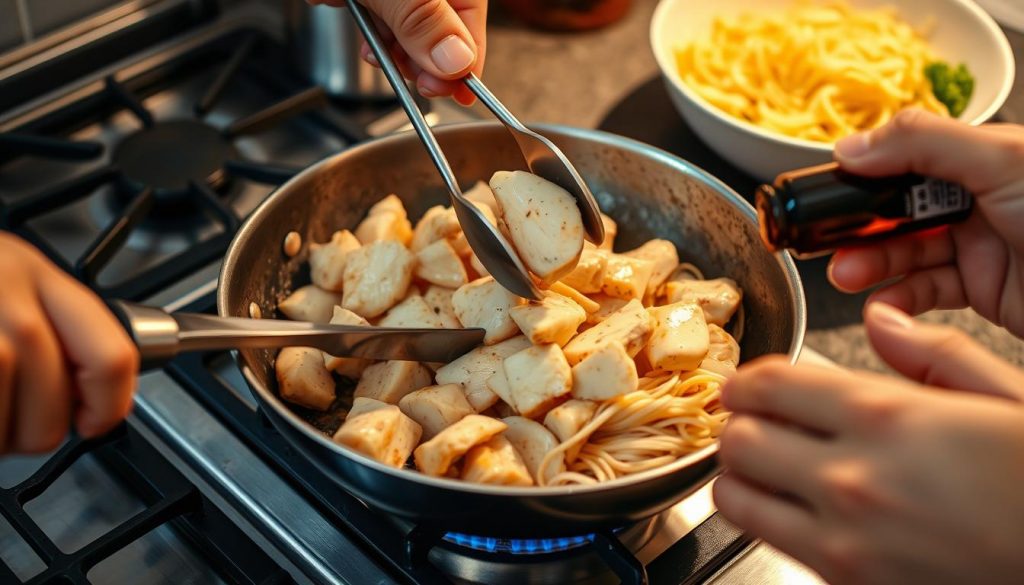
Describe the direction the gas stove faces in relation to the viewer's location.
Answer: facing the viewer and to the right of the viewer

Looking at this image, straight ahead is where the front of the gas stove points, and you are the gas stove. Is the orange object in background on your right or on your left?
on your left

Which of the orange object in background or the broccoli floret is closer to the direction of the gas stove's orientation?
the broccoli floret

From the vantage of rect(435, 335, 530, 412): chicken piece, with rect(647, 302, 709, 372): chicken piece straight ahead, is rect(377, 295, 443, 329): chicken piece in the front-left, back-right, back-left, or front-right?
back-left

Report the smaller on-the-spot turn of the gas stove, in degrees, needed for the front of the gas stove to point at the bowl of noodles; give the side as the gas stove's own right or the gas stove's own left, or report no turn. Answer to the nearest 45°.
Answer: approximately 90° to the gas stove's own left
